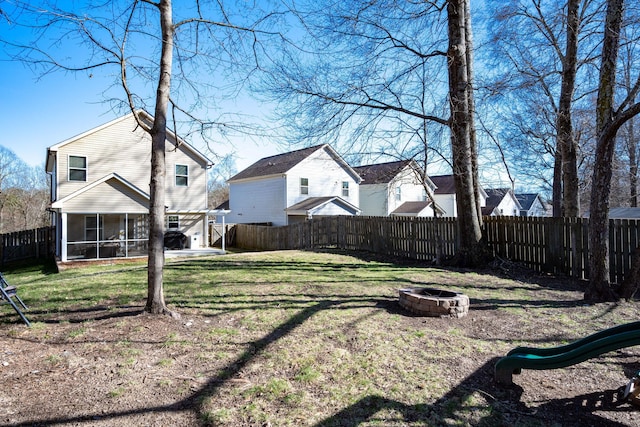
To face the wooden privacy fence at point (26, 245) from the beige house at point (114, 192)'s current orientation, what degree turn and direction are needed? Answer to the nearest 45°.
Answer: approximately 45° to its left

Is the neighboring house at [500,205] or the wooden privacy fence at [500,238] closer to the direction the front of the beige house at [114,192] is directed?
the neighboring house

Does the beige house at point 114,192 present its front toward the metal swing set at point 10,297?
no

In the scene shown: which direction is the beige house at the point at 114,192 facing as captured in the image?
away from the camera

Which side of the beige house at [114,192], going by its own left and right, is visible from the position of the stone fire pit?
back

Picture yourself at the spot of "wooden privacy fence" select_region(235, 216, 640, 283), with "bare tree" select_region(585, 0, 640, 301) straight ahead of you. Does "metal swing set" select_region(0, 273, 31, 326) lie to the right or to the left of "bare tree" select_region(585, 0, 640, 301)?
right

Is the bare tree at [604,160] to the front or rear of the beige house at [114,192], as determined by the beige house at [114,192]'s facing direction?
to the rear

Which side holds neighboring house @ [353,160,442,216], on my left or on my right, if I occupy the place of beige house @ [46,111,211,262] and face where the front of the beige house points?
on my right

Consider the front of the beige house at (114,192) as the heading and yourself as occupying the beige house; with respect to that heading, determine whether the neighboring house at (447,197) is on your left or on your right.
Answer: on your right

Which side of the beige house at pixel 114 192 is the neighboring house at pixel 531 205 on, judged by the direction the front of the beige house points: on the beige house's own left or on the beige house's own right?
on the beige house's own right

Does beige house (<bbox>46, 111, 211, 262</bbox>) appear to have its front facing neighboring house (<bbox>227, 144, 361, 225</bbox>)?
no

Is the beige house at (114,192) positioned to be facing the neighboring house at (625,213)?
no
